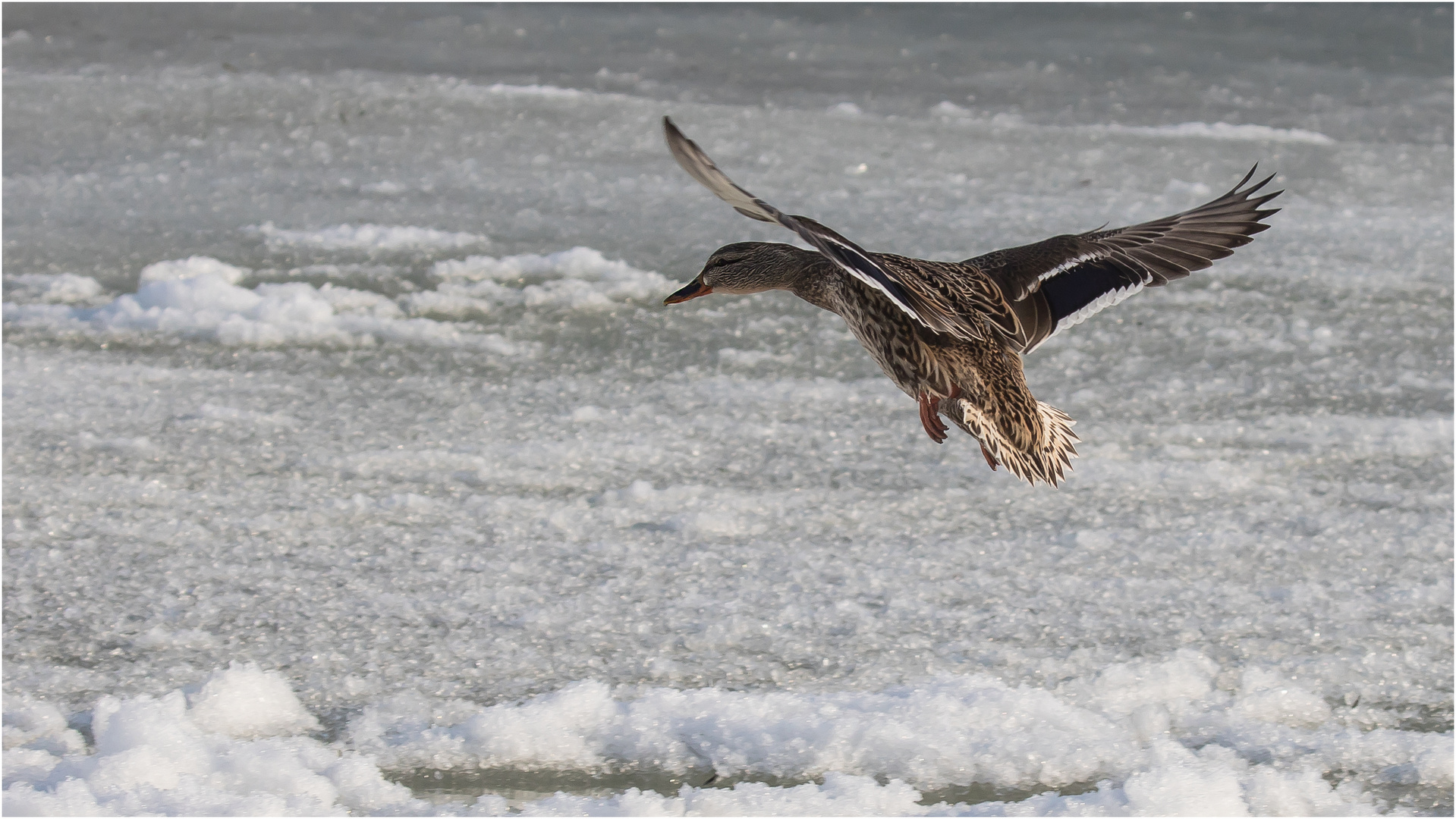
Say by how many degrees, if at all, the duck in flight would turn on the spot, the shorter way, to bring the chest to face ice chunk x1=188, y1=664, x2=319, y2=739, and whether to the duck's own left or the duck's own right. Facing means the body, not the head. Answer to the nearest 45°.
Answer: approximately 45° to the duck's own left

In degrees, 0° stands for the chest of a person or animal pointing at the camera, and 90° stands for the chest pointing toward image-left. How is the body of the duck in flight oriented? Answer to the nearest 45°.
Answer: approximately 135°
